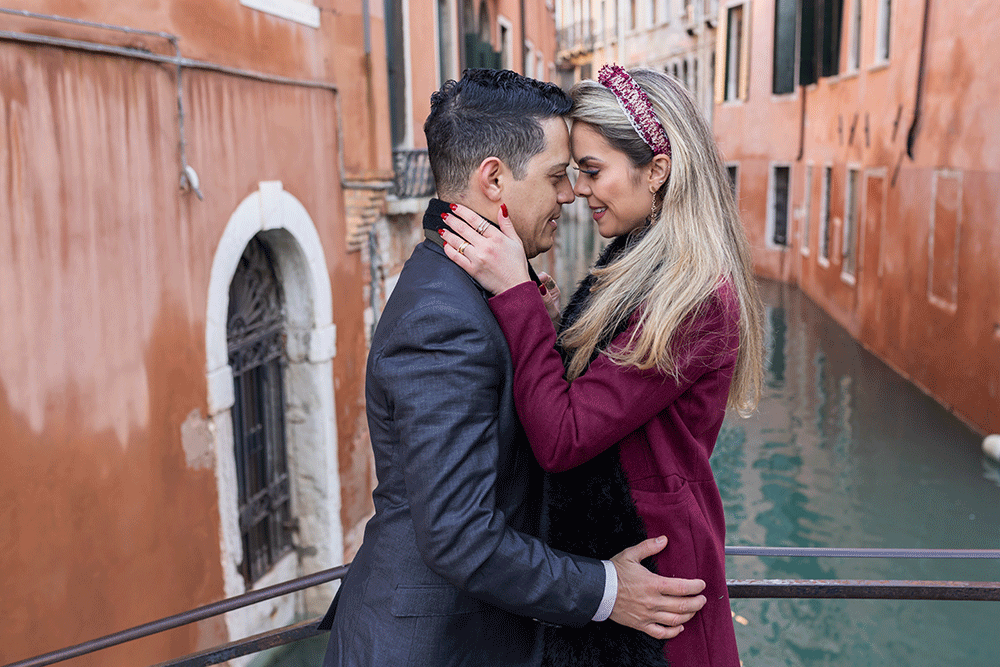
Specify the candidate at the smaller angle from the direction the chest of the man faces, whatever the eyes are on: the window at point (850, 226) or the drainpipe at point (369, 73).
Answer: the window

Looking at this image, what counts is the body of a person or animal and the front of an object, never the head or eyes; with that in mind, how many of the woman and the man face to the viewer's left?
1

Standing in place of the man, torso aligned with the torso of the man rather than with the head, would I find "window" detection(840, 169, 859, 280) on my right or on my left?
on my left

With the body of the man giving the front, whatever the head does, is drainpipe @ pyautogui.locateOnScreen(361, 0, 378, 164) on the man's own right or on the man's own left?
on the man's own left

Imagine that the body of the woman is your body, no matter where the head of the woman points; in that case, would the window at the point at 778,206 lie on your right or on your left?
on your right

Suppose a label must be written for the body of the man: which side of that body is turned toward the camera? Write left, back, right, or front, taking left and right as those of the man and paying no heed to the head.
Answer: right

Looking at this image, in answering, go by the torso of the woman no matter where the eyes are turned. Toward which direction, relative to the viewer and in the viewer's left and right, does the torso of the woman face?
facing to the left of the viewer

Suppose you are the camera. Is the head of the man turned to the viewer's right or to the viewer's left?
to the viewer's right

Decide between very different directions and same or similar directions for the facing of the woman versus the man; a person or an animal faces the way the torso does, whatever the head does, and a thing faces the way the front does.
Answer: very different directions

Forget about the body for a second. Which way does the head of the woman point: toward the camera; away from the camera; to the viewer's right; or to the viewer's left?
to the viewer's left

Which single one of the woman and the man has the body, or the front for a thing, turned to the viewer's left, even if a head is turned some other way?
the woman

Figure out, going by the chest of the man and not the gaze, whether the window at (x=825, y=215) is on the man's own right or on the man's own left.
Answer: on the man's own left

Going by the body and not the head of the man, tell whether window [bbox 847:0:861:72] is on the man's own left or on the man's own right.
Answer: on the man's own left
